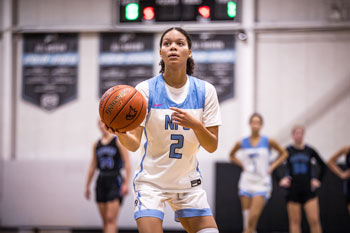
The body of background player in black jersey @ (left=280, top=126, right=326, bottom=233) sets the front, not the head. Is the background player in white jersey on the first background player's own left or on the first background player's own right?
on the first background player's own right

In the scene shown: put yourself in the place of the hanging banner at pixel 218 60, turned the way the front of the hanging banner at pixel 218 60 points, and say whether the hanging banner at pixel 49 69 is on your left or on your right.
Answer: on your right

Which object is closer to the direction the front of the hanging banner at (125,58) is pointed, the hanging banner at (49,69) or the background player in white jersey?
the background player in white jersey

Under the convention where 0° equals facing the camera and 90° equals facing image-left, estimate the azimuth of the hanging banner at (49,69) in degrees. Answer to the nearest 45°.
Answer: approximately 0°

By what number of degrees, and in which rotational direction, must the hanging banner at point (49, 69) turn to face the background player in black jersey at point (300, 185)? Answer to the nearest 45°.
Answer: approximately 45° to its left

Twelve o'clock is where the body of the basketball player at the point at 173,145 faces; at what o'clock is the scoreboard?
The scoreboard is roughly at 6 o'clock from the basketball player.

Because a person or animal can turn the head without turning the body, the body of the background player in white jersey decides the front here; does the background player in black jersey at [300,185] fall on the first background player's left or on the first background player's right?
on the first background player's left
